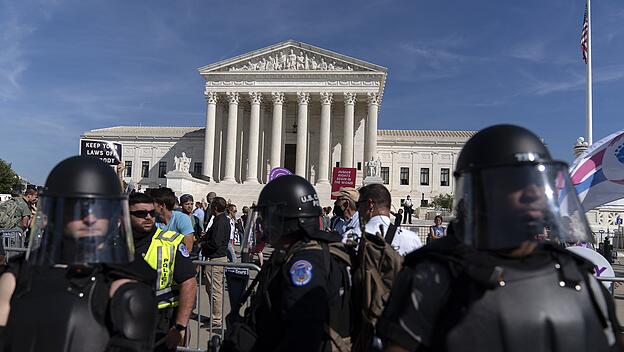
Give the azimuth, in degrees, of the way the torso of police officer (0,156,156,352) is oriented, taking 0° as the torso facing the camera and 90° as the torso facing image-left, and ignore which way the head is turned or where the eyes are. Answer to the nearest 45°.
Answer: approximately 0°

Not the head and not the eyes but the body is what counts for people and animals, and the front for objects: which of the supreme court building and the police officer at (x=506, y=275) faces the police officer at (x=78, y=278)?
the supreme court building

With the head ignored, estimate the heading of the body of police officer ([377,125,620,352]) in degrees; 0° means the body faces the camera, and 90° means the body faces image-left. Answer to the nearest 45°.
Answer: approximately 315°

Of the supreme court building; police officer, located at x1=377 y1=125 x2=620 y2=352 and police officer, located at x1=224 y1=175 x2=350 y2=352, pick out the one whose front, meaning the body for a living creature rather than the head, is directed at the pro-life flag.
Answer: the supreme court building

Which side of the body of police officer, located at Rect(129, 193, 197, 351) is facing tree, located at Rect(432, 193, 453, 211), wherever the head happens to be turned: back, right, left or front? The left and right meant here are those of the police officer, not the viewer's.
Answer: back

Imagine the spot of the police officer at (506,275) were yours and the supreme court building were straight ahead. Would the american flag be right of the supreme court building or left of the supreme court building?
right
